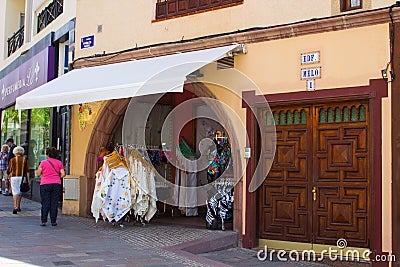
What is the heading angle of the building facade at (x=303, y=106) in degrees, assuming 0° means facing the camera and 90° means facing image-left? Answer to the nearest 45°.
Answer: approximately 45°

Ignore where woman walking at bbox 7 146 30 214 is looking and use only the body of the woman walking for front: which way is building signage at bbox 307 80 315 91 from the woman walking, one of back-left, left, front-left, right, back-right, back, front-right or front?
back-right

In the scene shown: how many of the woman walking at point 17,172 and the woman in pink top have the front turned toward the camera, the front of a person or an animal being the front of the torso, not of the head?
0

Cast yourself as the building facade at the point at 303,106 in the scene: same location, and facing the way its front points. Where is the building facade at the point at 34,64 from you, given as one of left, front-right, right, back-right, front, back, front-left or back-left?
right

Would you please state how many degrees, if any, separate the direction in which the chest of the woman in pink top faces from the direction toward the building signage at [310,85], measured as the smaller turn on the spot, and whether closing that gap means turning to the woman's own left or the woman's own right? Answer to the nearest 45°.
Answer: approximately 135° to the woman's own right

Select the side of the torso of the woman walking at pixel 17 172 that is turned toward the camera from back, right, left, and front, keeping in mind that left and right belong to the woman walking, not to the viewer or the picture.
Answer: back

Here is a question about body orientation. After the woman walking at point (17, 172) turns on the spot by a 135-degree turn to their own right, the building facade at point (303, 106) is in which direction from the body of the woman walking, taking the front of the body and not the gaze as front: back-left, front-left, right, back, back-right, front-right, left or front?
front

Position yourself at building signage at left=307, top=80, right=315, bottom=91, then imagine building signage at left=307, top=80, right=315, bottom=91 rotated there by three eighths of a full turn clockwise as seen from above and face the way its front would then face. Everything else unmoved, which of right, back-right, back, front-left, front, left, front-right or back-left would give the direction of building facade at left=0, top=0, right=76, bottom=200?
front

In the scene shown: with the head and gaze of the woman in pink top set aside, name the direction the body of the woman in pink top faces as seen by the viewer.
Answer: away from the camera
